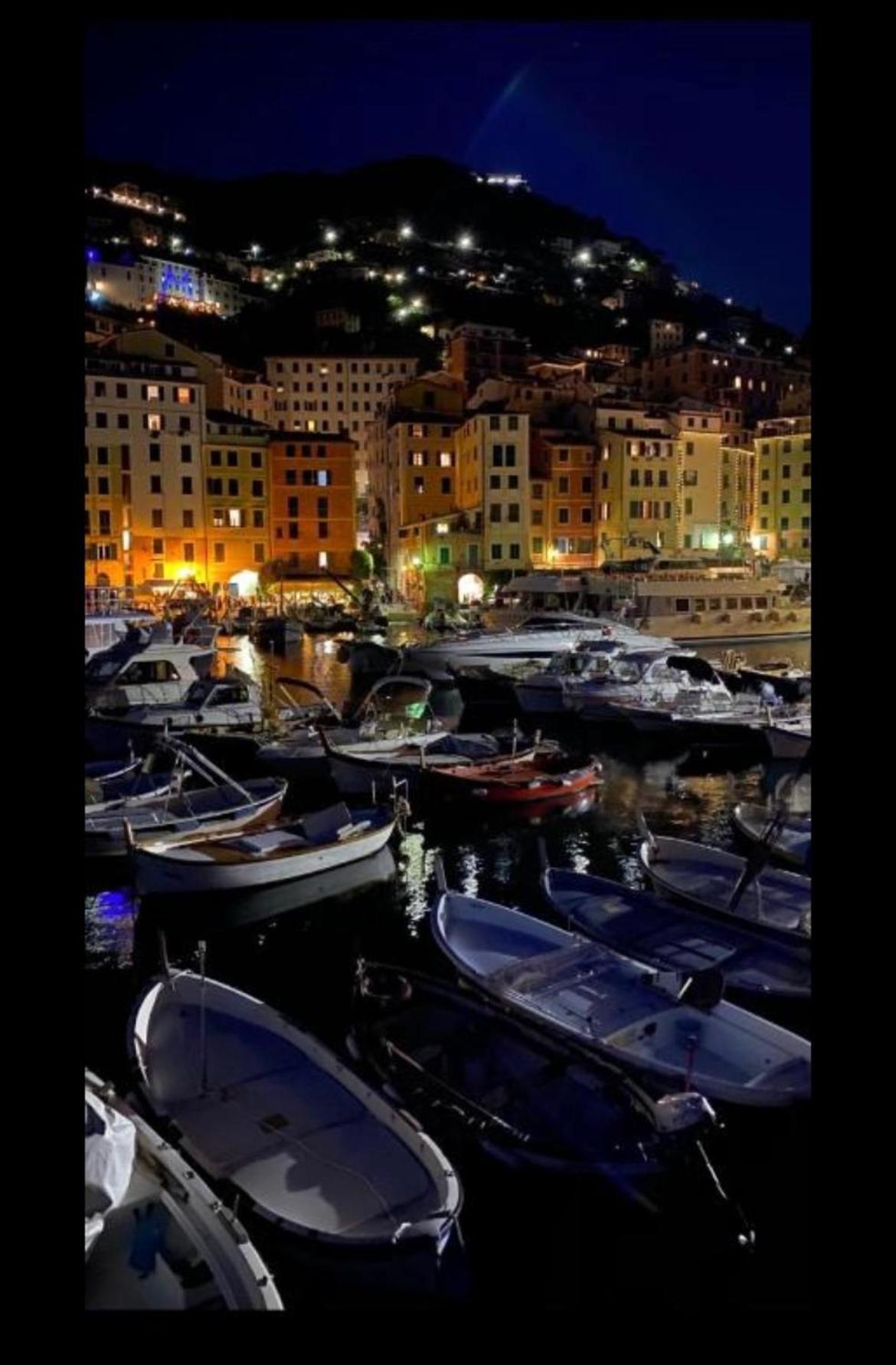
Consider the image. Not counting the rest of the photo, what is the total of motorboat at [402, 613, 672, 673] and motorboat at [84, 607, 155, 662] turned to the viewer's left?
1

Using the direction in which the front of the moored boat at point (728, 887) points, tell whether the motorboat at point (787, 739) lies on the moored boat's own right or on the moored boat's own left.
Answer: on the moored boat's own right

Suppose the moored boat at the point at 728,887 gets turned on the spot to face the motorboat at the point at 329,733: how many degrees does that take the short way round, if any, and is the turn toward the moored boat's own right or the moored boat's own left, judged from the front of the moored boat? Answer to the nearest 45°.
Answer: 0° — it already faces it

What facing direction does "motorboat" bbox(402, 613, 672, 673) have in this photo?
to the viewer's left

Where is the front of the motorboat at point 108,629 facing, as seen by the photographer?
facing to the right of the viewer

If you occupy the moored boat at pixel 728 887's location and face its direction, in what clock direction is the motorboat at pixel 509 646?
The motorboat is roughly at 1 o'clock from the moored boat.

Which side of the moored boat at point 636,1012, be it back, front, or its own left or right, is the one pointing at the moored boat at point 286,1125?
left

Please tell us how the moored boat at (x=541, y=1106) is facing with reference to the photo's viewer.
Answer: facing away from the viewer and to the left of the viewer

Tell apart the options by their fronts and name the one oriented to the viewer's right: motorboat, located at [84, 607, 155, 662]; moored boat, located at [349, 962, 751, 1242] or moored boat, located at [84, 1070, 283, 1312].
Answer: the motorboat

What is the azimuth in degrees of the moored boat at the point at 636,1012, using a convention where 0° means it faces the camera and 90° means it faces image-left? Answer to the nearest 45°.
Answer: approximately 135°

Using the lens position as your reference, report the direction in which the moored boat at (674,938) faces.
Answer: facing away from the viewer and to the left of the viewer

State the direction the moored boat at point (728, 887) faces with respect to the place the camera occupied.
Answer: facing away from the viewer and to the left of the viewer

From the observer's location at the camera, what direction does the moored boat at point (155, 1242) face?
facing away from the viewer and to the left of the viewer

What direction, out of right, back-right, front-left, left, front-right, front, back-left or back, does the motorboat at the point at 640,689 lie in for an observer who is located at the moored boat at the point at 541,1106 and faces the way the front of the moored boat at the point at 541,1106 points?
front-right
